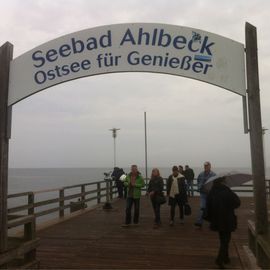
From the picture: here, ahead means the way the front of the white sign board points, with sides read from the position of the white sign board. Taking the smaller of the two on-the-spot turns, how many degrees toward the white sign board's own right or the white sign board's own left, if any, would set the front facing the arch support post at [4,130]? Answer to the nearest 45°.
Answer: approximately 90° to the white sign board's own right

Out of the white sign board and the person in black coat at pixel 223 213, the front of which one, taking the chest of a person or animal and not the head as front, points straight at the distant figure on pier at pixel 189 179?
the person in black coat

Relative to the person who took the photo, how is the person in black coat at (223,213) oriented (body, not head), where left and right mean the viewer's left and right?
facing away from the viewer

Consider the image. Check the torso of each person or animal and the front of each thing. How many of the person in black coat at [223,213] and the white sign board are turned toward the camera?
1

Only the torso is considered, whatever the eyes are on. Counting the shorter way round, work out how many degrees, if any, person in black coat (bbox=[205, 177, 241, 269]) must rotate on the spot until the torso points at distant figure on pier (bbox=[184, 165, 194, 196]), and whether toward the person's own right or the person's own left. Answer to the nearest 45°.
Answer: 0° — they already face them

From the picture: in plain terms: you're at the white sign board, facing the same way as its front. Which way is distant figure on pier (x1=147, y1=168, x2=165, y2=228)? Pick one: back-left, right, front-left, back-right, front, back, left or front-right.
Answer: back

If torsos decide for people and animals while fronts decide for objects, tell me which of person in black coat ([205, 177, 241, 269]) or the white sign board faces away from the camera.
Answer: the person in black coat

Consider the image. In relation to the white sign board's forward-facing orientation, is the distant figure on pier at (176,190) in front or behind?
behind

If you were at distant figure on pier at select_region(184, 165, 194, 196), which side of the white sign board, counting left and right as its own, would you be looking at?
back

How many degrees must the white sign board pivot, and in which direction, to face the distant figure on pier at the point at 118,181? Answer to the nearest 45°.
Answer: approximately 180°

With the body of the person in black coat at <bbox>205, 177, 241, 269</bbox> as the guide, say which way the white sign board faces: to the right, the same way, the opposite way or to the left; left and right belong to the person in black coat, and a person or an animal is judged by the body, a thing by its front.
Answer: the opposite way
